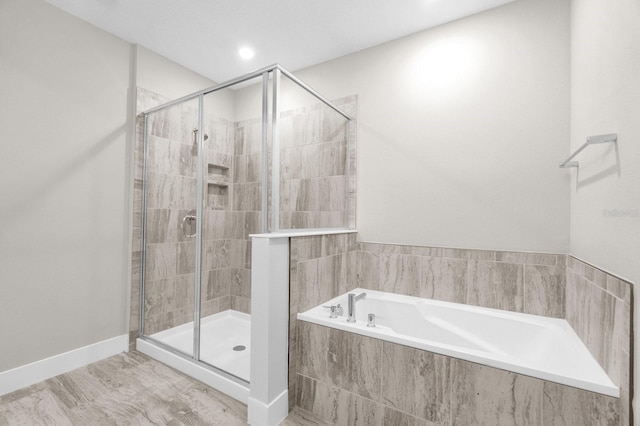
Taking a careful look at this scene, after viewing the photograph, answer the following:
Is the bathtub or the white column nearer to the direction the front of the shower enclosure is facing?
the white column

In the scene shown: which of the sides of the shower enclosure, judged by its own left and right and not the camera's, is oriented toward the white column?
left

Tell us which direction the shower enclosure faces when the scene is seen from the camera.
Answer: facing the viewer and to the left of the viewer
